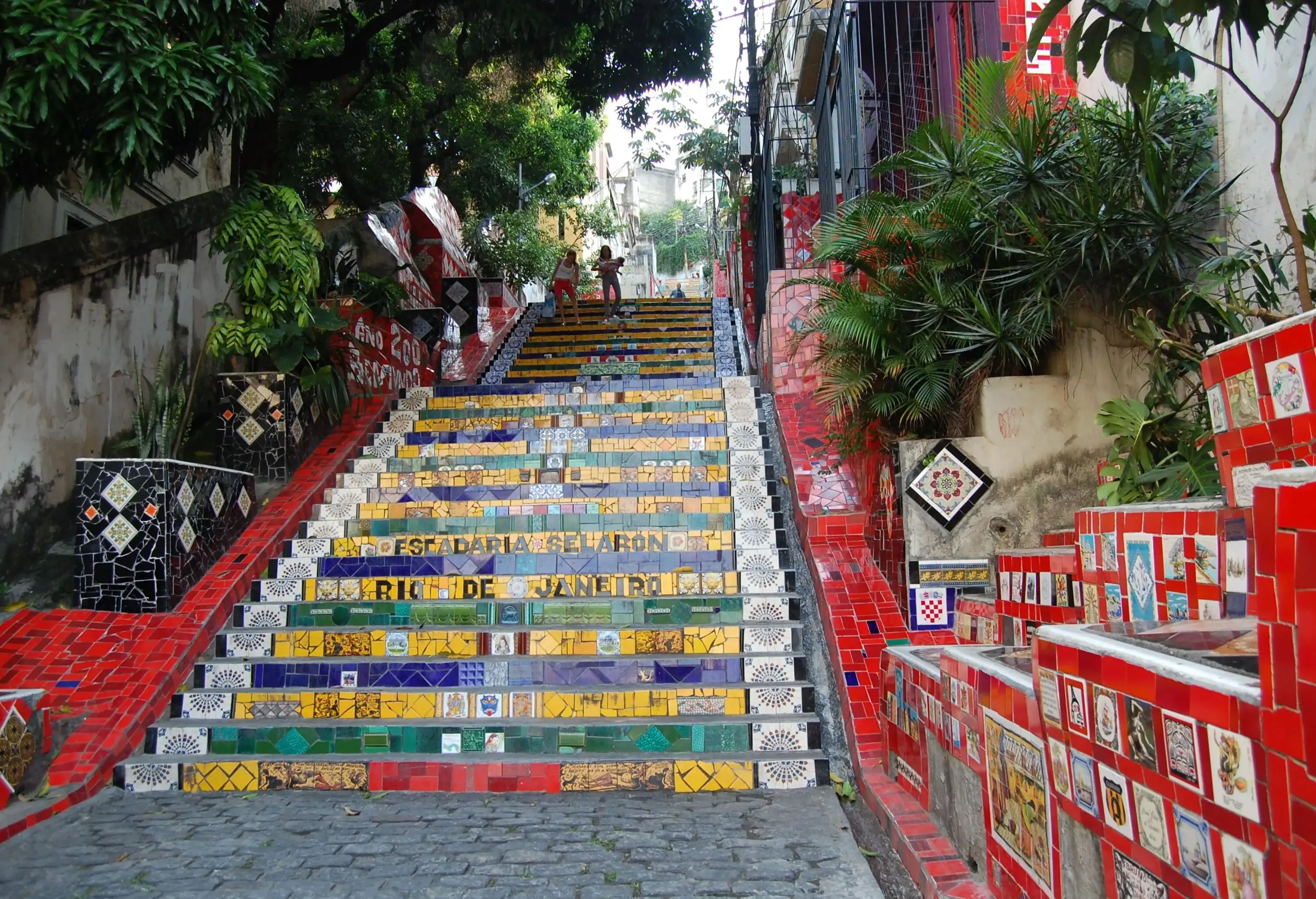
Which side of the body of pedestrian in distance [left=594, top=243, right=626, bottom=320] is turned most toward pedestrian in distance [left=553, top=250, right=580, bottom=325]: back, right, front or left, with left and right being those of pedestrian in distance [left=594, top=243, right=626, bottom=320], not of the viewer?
right

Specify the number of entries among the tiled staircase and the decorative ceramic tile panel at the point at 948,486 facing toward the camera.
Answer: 2

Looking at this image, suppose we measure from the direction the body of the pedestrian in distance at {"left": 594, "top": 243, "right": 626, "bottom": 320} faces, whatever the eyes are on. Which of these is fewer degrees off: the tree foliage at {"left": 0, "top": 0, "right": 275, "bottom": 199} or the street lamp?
the tree foliage

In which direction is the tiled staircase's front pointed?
toward the camera

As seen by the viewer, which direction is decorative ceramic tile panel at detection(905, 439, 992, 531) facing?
toward the camera

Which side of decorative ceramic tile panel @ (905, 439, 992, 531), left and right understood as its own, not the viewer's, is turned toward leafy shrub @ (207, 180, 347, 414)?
right

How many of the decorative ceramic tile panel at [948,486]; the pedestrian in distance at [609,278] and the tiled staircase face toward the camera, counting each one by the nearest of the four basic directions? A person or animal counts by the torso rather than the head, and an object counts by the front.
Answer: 3

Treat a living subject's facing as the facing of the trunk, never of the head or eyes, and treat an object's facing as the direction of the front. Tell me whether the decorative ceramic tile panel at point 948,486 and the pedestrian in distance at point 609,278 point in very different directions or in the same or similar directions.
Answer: same or similar directions

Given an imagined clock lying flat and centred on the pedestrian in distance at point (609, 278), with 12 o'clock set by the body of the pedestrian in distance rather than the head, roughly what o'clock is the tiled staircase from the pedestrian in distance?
The tiled staircase is roughly at 12 o'clock from the pedestrian in distance.

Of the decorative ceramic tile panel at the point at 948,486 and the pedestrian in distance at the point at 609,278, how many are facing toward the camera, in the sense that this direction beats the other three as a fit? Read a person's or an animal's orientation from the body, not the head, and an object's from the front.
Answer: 2

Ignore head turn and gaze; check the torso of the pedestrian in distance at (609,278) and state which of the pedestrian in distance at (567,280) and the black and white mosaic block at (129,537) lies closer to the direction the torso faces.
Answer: the black and white mosaic block

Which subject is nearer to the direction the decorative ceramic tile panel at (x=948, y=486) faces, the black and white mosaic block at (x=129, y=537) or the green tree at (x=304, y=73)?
the black and white mosaic block

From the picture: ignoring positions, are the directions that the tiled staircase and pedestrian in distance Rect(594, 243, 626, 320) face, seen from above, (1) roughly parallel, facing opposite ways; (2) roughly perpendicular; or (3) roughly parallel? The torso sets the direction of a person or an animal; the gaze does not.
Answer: roughly parallel
